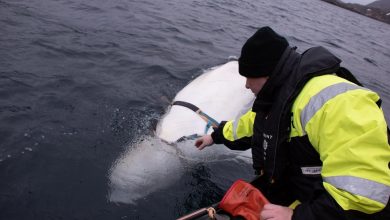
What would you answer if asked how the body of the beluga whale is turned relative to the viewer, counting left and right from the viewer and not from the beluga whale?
facing the viewer and to the left of the viewer

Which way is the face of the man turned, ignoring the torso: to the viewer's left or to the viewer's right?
to the viewer's left

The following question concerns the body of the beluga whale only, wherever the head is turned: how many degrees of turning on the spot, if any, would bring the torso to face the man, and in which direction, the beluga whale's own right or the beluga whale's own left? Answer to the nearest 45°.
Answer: approximately 90° to the beluga whale's own left
